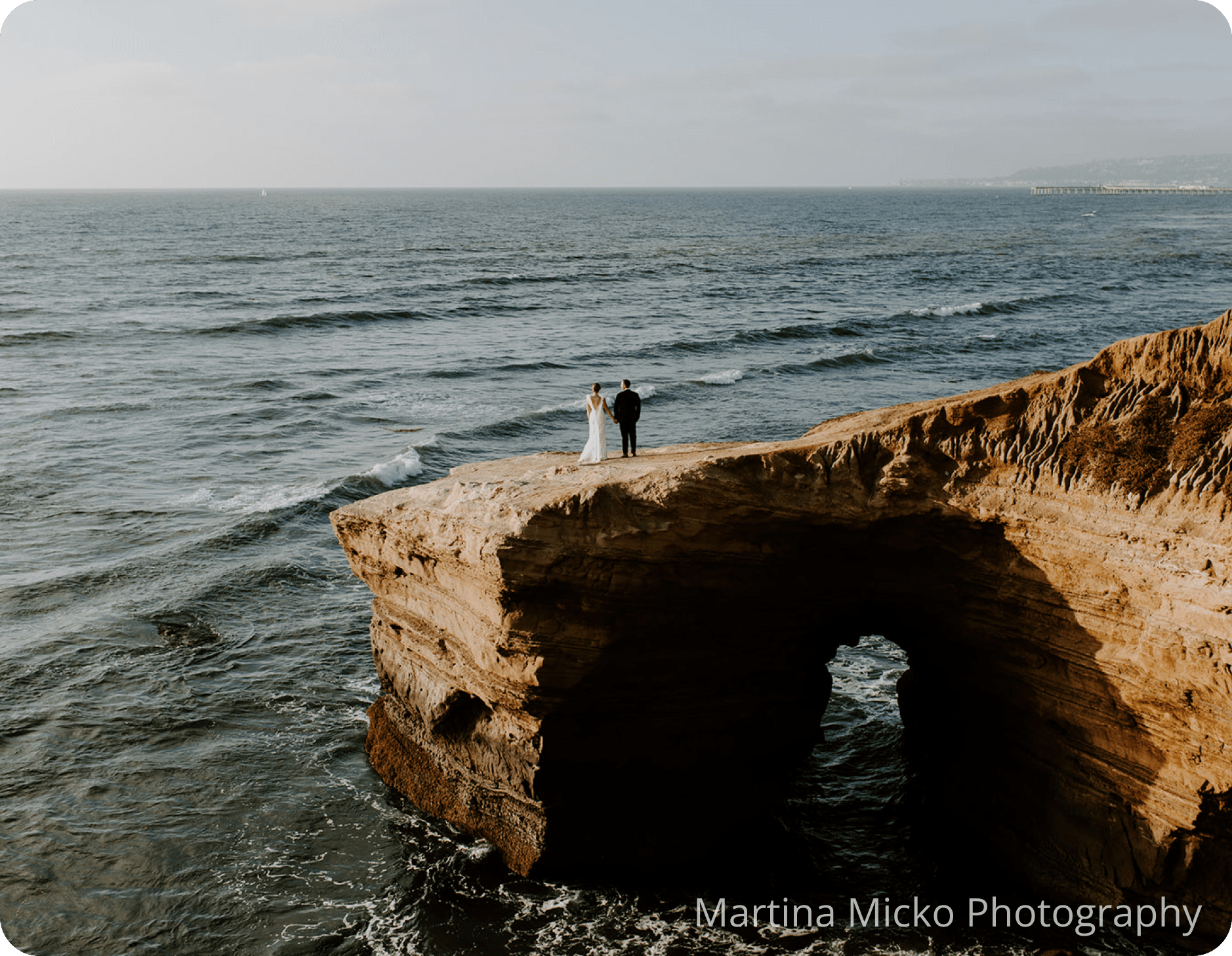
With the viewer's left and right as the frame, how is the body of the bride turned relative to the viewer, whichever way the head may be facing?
facing away from the viewer

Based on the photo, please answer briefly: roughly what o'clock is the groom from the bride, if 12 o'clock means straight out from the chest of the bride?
The groom is roughly at 2 o'clock from the bride.
